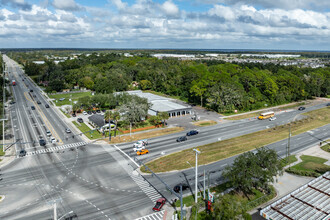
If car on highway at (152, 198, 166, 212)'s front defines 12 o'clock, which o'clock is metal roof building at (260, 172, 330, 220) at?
The metal roof building is roughly at 2 o'clock from the car on highway.

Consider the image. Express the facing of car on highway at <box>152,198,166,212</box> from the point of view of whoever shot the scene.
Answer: facing away from the viewer and to the right of the viewer
